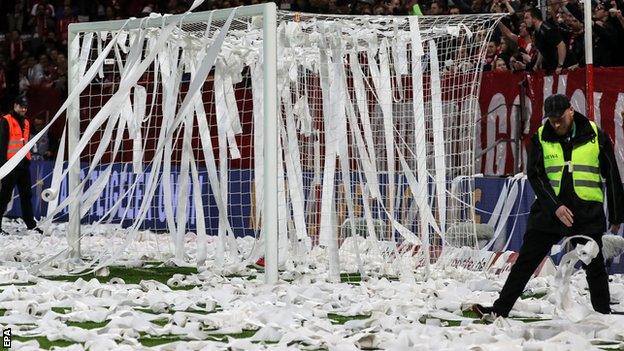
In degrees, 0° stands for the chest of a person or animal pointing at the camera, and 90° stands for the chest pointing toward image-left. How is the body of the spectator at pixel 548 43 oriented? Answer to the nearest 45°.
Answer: approximately 45°

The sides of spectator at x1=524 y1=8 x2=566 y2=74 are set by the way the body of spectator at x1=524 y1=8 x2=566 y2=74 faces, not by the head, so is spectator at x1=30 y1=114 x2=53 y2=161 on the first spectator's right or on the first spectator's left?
on the first spectator's right

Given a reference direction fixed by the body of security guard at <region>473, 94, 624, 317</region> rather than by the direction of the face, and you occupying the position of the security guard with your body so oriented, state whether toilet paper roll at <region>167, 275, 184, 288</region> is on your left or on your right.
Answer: on your right

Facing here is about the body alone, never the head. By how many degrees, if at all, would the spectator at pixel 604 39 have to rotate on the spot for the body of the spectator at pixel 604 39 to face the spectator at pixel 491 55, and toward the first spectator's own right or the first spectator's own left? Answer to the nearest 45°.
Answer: approximately 90° to the first spectator's own right

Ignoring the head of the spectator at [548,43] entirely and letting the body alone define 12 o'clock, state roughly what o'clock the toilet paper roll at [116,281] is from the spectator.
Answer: The toilet paper roll is roughly at 12 o'clock from the spectator.

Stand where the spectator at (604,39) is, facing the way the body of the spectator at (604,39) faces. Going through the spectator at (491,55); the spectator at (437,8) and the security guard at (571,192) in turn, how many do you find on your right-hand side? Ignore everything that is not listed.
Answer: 2
